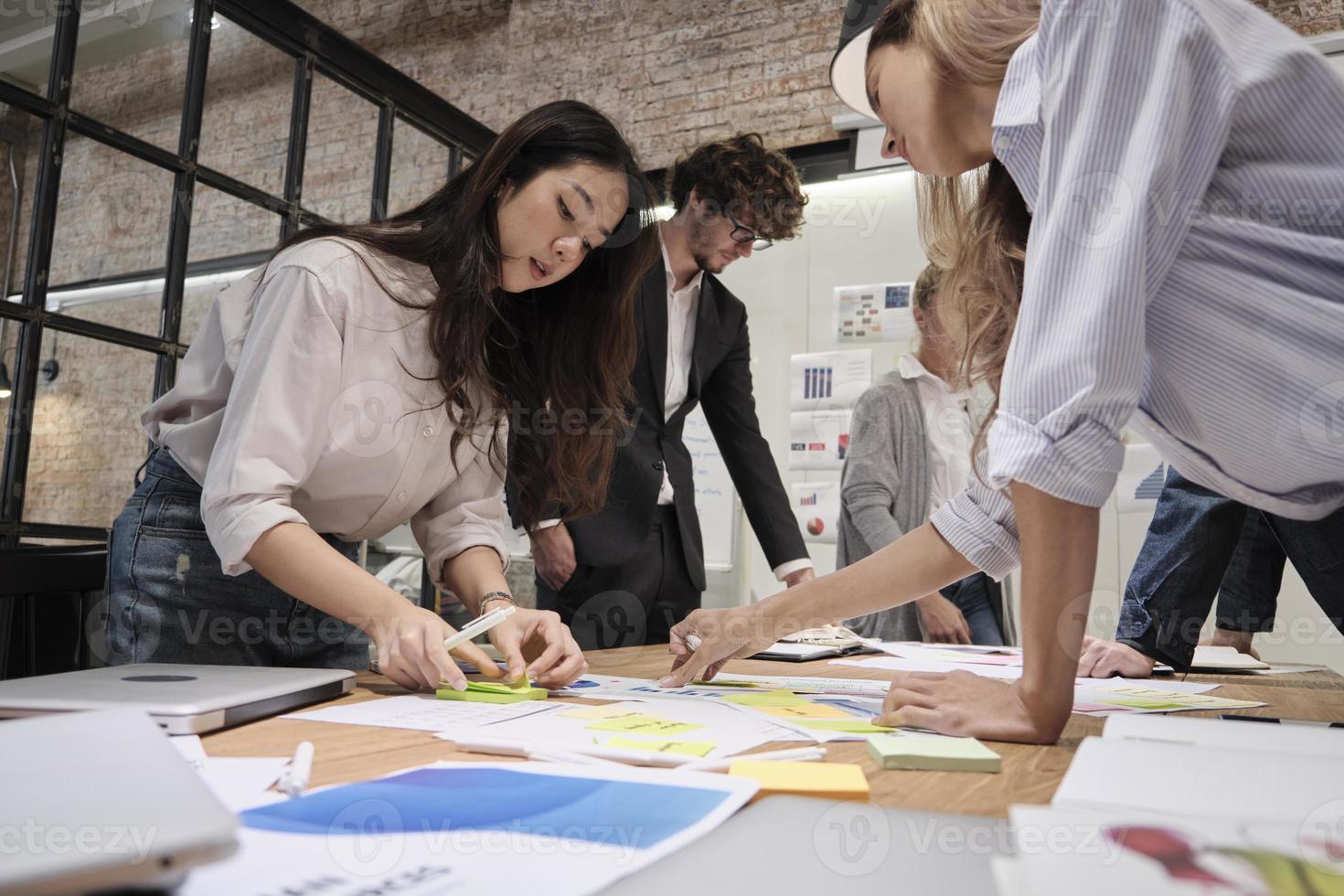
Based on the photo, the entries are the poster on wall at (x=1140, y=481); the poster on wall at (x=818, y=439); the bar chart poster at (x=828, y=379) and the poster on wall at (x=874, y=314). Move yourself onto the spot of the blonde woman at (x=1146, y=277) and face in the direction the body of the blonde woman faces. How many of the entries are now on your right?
4

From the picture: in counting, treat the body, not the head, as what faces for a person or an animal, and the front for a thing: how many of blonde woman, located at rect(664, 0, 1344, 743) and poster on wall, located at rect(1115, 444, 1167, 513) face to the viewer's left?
1

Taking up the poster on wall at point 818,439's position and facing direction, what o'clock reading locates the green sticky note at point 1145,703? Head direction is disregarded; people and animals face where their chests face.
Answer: The green sticky note is roughly at 12 o'clock from the poster on wall.

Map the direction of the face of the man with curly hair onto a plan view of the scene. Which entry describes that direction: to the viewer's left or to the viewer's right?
to the viewer's right

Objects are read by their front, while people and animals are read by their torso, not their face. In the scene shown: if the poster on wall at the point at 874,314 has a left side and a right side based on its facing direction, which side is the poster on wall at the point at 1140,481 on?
on its left

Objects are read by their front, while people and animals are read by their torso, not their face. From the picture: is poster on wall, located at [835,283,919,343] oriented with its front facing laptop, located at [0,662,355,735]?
yes

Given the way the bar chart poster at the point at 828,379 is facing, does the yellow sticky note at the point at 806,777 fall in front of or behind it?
in front

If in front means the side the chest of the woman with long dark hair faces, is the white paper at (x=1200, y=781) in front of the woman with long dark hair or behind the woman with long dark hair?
in front

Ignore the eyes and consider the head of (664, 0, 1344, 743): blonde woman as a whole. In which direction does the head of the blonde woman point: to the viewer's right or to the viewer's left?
to the viewer's left

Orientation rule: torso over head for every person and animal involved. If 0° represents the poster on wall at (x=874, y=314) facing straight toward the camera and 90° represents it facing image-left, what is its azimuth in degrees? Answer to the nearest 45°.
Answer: approximately 0°

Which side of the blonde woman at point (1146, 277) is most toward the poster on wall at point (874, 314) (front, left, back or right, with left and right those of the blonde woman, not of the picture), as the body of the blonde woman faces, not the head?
right
